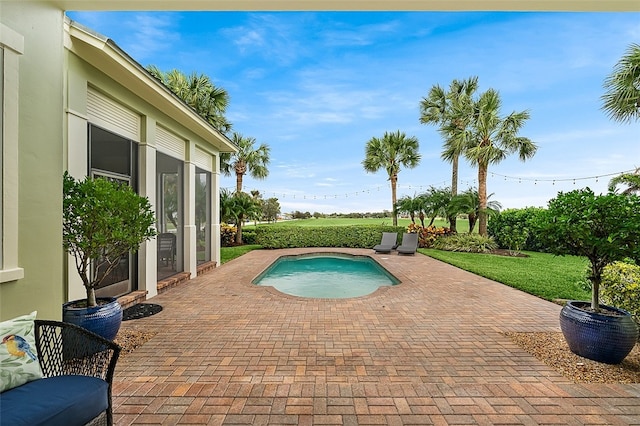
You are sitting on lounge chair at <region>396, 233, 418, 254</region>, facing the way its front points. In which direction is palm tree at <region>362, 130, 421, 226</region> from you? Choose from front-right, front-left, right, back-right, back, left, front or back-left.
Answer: back-right

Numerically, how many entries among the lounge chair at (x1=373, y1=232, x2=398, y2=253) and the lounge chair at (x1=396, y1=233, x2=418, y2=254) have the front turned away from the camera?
0

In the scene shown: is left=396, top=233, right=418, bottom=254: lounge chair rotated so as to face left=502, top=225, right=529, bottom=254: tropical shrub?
no

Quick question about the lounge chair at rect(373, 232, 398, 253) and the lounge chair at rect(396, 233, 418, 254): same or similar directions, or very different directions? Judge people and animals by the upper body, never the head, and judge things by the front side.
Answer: same or similar directions

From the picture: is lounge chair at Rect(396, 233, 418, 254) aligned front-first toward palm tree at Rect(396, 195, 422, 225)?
no

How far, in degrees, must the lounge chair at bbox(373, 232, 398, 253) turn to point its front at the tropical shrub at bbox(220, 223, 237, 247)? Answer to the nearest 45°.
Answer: approximately 45° to its right

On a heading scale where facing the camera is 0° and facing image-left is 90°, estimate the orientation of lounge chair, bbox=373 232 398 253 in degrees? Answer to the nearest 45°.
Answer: approximately 45°

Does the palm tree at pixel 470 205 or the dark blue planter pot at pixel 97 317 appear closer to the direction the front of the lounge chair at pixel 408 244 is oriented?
the dark blue planter pot

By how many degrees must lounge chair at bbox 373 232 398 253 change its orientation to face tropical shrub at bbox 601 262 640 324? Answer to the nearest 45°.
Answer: approximately 45° to its left

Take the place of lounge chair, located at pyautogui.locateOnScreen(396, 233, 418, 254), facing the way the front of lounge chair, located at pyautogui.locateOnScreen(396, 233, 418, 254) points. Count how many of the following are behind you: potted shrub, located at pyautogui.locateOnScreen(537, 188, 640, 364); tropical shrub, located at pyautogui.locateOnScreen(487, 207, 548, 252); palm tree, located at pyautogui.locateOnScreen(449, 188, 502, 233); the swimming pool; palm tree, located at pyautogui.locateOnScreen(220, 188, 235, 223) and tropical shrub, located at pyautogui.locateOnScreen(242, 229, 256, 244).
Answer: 2

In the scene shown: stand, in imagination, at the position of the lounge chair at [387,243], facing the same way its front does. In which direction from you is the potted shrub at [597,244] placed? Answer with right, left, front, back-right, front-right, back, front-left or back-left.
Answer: front-left

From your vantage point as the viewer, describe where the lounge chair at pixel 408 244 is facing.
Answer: facing the viewer and to the left of the viewer

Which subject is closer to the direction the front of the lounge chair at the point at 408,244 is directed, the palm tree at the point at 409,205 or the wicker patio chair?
the wicker patio chair

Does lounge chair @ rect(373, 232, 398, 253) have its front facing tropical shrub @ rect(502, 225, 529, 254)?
no
